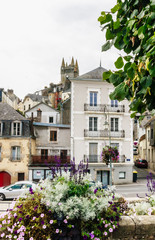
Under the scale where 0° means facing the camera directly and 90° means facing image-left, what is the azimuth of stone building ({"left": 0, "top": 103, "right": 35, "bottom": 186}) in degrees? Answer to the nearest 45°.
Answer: approximately 0°

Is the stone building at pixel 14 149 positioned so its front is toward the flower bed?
yes
